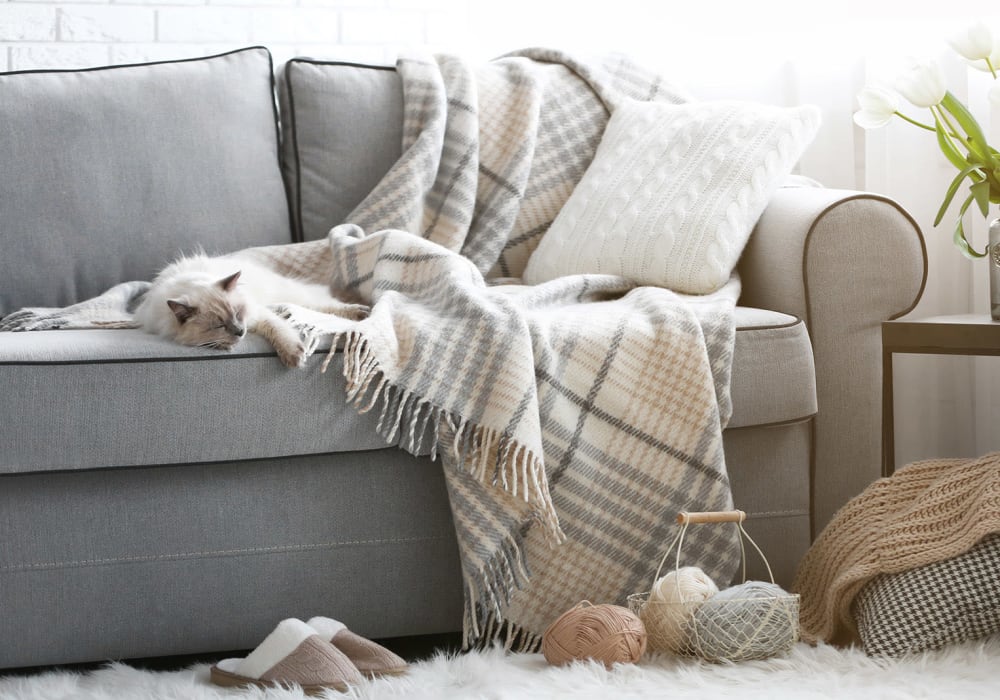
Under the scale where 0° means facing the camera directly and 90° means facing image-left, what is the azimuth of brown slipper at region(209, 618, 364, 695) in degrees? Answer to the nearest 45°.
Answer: approximately 270°

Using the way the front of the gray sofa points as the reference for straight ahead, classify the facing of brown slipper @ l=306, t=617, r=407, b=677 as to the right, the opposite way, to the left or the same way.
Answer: to the left

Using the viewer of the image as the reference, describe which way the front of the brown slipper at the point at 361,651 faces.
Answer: facing to the right of the viewer

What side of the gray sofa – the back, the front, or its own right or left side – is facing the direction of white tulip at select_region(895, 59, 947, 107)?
left

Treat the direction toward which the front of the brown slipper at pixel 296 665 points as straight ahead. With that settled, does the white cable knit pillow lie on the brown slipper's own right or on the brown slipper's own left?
on the brown slipper's own left

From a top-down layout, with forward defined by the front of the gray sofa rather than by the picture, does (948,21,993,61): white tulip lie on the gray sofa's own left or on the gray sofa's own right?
on the gray sofa's own left
